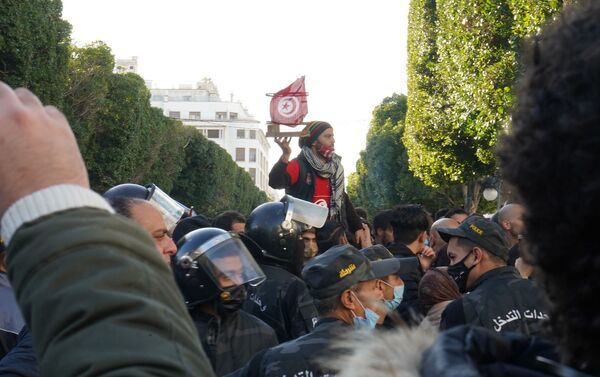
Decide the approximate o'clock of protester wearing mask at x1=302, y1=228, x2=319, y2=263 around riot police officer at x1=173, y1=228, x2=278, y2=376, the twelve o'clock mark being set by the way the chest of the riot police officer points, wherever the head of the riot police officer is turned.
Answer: The protester wearing mask is roughly at 8 o'clock from the riot police officer.

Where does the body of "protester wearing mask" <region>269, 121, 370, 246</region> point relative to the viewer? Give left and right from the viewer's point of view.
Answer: facing the viewer and to the right of the viewer

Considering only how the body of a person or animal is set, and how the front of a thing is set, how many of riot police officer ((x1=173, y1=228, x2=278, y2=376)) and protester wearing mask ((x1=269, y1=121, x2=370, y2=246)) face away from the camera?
0

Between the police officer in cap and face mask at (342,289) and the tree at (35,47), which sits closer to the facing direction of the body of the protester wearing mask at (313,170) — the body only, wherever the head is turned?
the police officer in cap and face mask

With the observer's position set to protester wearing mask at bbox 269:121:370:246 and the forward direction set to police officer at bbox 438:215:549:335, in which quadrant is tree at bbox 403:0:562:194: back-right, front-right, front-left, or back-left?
back-left

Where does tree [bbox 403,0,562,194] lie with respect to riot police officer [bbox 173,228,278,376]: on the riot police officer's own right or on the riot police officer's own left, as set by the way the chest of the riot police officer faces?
on the riot police officer's own left
